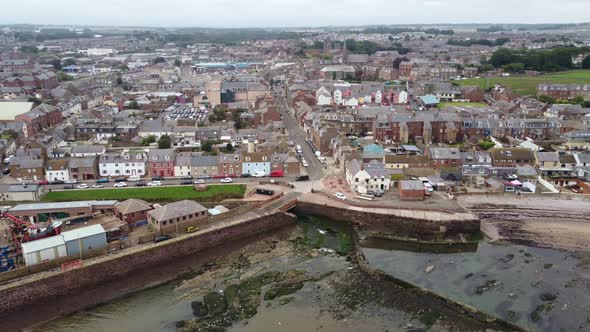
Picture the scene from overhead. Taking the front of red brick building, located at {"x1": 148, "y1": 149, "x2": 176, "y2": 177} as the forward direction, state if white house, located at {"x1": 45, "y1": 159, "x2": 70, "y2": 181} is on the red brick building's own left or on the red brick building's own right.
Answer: on the red brick building's own right

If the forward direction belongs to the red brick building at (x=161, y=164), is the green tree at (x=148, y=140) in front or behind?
behind

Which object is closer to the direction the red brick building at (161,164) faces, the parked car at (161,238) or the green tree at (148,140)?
the parked car

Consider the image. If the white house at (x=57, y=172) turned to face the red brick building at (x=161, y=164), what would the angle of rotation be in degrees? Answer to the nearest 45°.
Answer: approximately 90° to its left

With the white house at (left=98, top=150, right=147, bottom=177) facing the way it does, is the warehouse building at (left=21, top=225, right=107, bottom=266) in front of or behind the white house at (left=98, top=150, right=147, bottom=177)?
in front

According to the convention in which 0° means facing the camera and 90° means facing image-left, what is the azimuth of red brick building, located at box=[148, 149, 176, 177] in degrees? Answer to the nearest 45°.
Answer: approximately 0°

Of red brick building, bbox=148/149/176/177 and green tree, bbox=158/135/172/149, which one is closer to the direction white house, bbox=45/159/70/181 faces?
the red brick building

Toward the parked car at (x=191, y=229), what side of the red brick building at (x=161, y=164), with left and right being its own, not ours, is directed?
front

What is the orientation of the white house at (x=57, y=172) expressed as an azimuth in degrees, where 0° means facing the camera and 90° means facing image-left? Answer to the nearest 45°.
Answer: approximately 0°

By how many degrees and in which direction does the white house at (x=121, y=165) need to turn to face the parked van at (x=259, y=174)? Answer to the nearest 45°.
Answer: approximately 90° to its left

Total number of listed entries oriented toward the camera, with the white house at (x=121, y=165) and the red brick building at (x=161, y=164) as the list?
2

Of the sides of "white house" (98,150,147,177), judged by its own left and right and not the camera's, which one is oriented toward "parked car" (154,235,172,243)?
front
